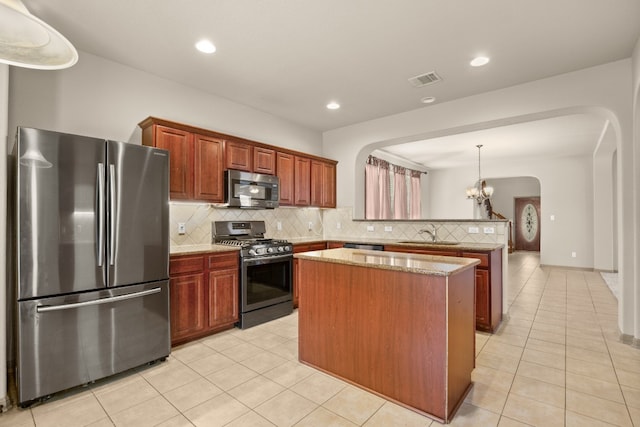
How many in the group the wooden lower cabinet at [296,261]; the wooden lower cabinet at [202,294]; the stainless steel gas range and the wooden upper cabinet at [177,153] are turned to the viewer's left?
0

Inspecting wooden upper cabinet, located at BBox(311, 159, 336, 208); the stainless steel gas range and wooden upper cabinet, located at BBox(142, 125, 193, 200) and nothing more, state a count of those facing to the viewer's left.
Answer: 0

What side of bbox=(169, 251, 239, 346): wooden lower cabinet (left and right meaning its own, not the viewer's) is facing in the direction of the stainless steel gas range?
left

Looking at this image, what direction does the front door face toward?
toward the camera

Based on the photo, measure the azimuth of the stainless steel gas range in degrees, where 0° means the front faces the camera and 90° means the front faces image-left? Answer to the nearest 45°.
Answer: approximately 315°

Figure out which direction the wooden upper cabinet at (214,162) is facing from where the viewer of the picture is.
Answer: facing the viewer and to the right of the viewer

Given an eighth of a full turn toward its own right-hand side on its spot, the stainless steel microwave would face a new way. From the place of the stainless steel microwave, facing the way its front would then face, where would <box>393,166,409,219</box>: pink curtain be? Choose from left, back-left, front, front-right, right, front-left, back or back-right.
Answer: back-left

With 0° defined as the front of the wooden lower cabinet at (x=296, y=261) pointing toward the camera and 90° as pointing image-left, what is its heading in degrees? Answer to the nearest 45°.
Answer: approximately 315°

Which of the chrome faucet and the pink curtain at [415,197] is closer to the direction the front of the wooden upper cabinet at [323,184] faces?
the chrome faucet

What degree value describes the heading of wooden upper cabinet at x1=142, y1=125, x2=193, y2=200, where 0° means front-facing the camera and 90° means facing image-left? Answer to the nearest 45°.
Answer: approximately 315°

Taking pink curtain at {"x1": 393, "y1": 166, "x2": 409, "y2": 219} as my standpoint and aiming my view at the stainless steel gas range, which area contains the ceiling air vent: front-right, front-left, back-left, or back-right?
front-left

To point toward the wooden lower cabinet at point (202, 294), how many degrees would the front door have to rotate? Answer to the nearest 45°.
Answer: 0° — it already faces it

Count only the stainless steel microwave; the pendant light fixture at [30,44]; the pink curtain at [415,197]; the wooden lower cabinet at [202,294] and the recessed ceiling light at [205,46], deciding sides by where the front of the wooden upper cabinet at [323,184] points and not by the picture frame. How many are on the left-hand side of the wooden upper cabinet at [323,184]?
1

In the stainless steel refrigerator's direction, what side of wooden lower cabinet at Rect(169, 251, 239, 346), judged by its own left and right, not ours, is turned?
right

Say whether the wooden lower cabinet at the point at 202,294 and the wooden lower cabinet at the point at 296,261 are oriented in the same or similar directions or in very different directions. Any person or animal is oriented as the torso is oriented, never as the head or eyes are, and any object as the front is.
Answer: same or similar directions

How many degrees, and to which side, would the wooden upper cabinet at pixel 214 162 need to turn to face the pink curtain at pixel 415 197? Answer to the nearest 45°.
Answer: approximately 90° to its left
